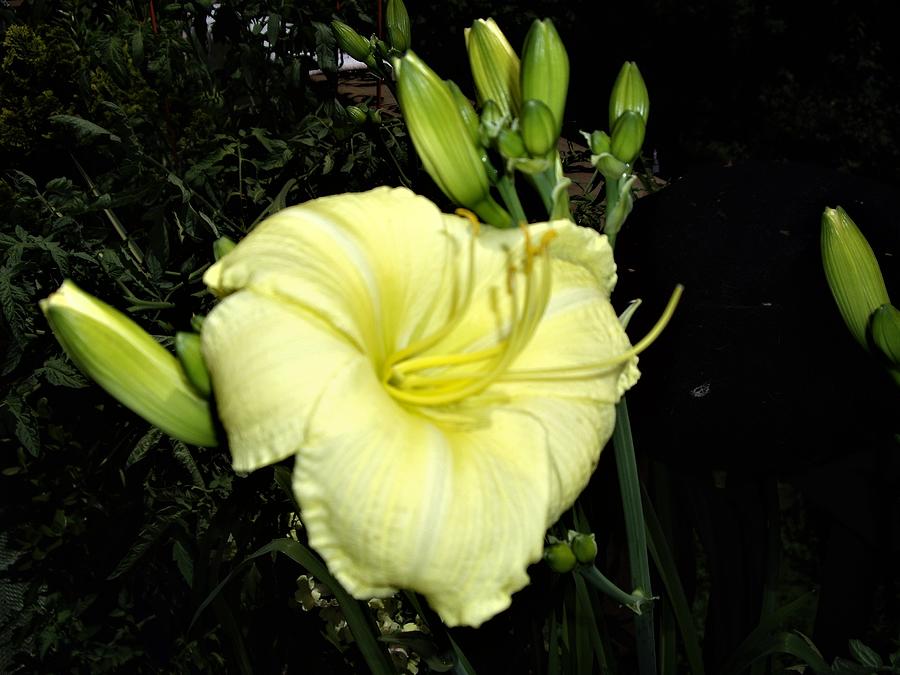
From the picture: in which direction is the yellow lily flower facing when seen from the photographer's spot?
facing the viewer and to the right of the viewer
